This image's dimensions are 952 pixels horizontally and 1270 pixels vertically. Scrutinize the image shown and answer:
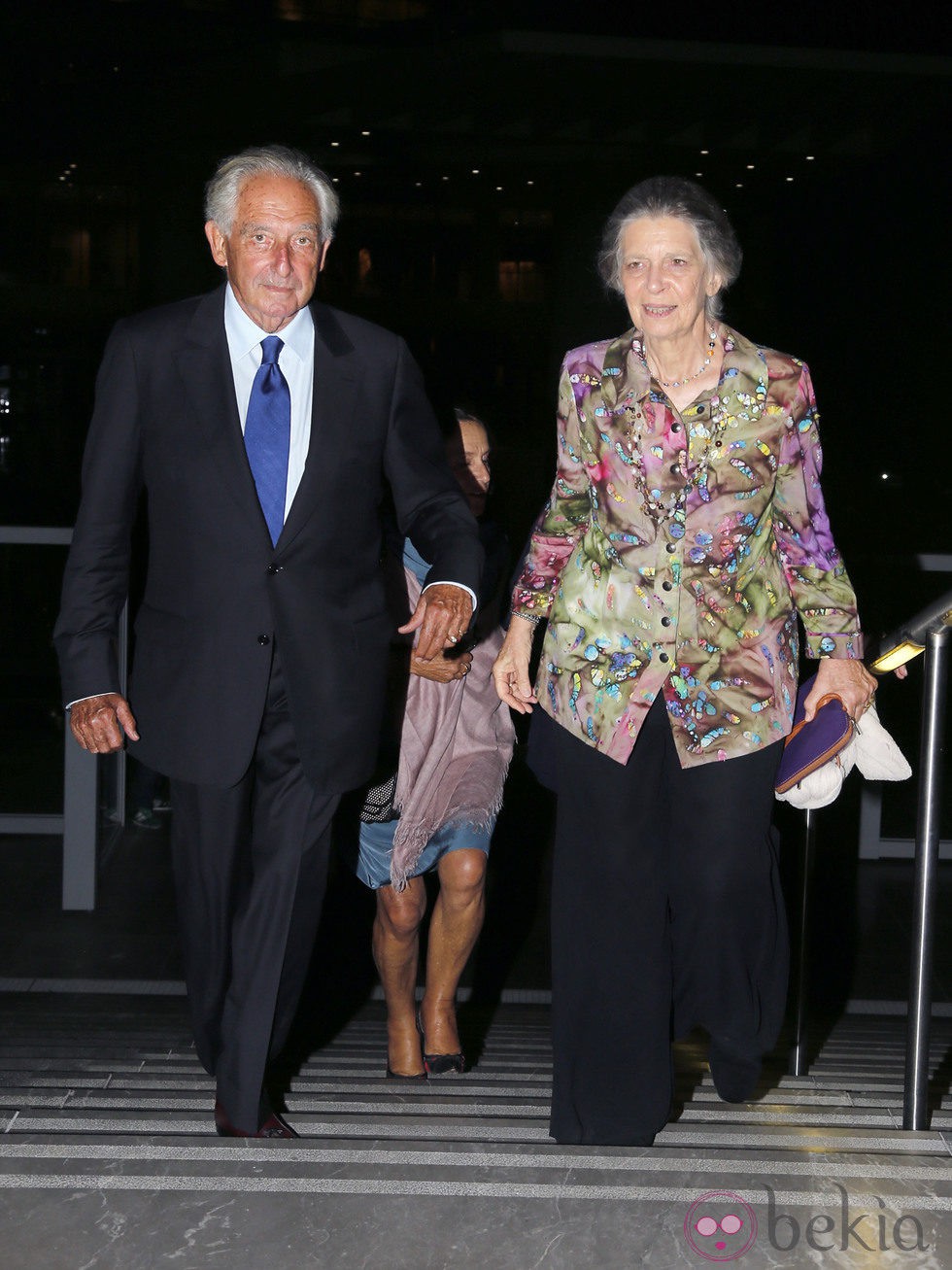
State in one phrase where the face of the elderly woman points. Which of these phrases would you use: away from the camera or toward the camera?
toward the camera

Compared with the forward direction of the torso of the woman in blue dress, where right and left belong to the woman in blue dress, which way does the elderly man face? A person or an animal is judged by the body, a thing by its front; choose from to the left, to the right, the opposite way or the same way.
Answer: the same way

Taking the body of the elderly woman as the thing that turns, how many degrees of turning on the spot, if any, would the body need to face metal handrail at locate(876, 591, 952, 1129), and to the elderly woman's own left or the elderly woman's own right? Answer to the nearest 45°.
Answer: approximately 90° to the elderly woman's own left

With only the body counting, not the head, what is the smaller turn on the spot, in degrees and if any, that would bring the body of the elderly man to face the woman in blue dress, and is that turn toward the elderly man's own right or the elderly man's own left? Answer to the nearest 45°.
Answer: approximately 135° to the elderly man's own left

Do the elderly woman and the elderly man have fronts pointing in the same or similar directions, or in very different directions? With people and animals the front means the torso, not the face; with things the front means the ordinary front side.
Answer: same or similar directions

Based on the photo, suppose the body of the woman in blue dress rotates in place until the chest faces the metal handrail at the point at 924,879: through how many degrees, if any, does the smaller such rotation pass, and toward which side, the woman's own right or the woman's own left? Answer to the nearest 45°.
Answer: approximately 45° to the woman's own left

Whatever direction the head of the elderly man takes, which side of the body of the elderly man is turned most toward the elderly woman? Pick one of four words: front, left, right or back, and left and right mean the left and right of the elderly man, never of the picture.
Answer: left

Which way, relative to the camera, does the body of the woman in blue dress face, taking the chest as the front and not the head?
toward the camera

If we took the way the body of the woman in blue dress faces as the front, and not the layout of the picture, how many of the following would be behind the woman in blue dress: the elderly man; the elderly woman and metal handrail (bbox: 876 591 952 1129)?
0

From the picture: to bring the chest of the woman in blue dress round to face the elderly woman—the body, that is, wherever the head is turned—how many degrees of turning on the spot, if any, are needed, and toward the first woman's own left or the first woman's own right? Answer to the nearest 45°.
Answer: approximately 45° to the first woman's own left

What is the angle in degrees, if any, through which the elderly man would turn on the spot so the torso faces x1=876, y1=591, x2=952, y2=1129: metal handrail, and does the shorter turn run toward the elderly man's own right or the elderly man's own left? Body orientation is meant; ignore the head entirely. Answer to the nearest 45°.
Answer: approximately 90° to the elderly man's own left

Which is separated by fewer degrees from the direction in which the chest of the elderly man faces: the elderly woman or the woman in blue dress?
the elderly woman

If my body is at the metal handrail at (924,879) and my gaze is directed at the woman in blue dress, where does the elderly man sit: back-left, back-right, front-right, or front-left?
front-left

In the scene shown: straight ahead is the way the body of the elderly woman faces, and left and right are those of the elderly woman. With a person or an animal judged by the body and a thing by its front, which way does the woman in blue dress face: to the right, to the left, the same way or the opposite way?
the same way
